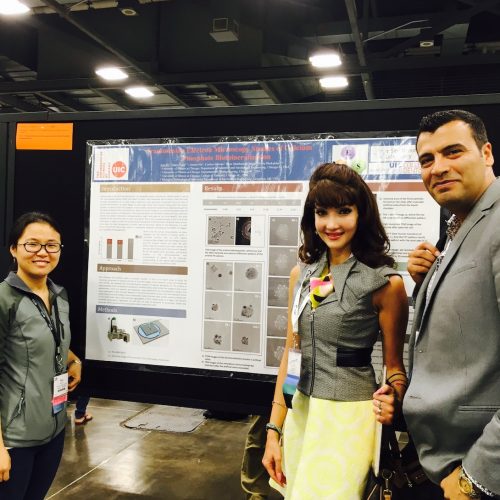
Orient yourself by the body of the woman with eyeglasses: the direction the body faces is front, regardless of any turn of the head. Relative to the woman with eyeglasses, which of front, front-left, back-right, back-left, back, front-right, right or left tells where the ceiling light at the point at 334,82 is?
left

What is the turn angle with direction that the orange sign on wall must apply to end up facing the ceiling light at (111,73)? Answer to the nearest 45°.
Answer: approximately 180°

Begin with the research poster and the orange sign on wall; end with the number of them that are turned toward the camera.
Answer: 2

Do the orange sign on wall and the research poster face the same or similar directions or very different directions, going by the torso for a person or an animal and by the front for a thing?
same or similar directions

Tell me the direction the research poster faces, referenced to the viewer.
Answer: facing the viewer

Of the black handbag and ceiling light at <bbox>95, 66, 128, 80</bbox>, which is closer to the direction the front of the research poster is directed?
the black handbag

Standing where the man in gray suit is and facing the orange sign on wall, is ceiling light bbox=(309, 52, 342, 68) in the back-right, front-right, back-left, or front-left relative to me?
front-right

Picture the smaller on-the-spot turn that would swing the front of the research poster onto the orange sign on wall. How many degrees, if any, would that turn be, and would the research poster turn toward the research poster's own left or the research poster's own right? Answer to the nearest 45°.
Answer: approximately 90° to the research poster's own right

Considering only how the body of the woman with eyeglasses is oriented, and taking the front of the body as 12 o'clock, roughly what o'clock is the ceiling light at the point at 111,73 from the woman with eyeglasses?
The ceiling light is roughly at 8 o'clock from the woman with eyeglasses.

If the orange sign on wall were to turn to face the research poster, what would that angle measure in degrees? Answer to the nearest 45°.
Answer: approximately 45° to its left

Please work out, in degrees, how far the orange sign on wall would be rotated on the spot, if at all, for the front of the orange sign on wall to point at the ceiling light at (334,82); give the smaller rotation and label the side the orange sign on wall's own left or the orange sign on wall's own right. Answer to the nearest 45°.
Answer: approximately 135° to the orange sign on wall's own left

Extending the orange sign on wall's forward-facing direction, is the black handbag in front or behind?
in front

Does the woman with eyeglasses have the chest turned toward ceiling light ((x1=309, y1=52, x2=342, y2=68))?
no

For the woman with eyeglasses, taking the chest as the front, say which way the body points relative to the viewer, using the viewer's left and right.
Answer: facing the viewer and to the right of the viewer
